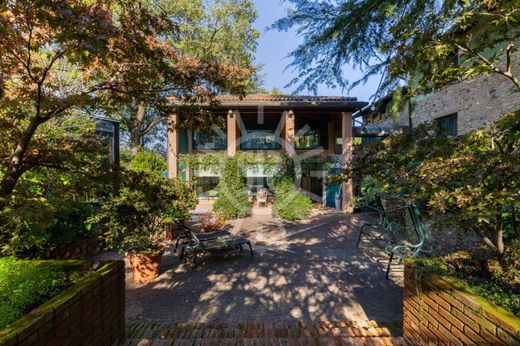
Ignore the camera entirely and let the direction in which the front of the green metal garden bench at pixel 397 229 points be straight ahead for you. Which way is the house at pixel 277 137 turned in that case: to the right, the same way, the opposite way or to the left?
to the left

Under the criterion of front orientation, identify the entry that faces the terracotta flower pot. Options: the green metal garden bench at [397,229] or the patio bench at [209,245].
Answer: the green metal garden bench

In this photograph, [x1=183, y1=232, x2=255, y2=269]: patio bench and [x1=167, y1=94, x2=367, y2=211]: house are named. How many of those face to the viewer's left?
0

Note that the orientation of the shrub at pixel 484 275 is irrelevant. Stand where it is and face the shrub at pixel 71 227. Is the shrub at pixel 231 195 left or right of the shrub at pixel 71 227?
right

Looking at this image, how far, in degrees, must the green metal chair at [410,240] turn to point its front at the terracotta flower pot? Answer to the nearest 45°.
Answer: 0° — it already faces it

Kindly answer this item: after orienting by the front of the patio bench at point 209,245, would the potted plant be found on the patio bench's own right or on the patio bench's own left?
on the patio bench's own right

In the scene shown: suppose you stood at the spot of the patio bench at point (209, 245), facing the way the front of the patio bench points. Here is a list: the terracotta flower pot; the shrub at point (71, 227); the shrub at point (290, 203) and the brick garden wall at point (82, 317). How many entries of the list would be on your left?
1

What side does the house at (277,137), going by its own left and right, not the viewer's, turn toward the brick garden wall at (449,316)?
front

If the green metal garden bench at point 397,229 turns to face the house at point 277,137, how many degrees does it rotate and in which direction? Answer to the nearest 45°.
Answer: approximately 90° to its right

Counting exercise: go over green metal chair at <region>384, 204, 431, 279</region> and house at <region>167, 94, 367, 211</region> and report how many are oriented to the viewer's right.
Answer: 0

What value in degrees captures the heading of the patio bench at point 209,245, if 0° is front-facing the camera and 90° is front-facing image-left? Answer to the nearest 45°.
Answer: approximately 315°
